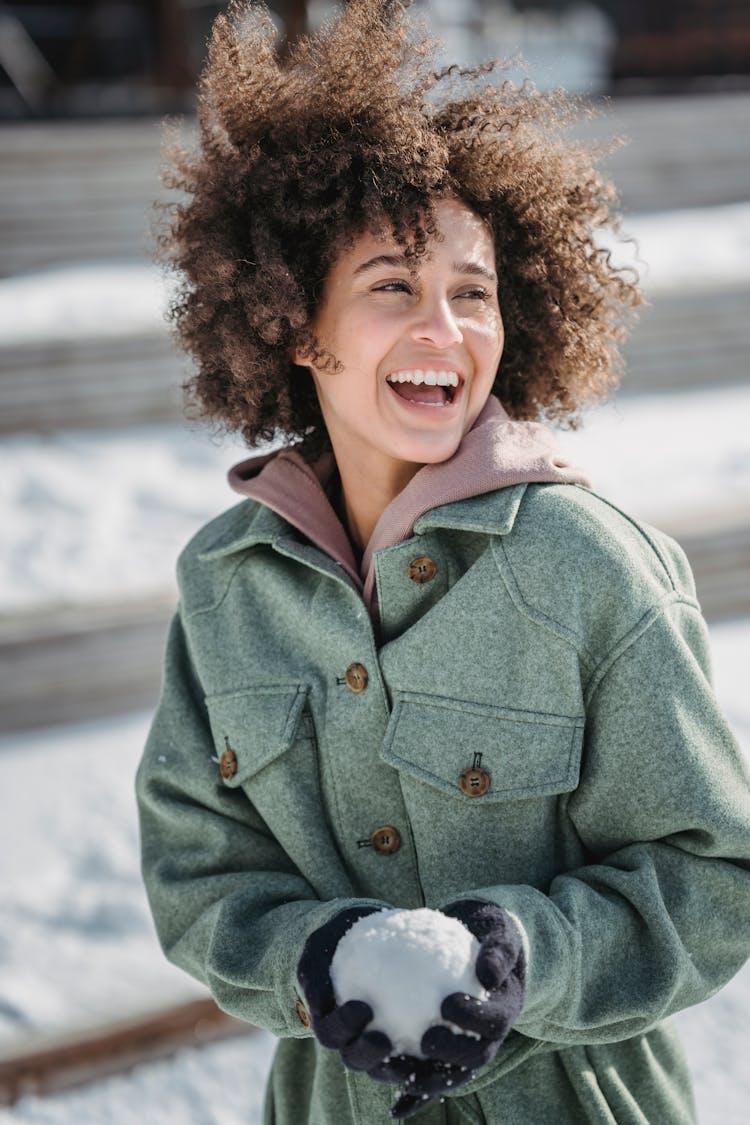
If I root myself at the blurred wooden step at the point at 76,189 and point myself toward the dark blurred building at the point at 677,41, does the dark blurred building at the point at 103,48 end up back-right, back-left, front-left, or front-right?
front-left

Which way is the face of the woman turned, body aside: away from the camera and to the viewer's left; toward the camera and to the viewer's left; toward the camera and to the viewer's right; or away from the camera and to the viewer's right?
toward the camera and to the viewer's right

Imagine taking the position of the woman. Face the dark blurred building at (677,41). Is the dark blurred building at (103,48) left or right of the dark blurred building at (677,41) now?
left

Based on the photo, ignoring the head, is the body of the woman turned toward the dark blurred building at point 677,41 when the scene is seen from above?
no

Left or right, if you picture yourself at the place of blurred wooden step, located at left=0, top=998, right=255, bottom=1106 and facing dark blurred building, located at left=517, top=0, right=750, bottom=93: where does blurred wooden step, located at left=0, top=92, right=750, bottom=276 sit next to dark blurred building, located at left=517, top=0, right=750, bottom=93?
left

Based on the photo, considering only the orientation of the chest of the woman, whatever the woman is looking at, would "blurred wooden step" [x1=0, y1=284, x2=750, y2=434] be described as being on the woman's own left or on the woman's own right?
on the woman's own right

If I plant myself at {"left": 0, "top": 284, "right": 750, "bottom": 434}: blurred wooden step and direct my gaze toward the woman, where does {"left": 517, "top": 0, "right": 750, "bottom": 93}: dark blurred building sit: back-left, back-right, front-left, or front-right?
back-left

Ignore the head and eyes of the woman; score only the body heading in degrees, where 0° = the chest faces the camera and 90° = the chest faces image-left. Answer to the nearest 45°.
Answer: approximately 45°

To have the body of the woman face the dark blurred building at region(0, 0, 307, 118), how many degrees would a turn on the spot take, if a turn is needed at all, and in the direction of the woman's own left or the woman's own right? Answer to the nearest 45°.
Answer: approximately 135° to the woman's own right

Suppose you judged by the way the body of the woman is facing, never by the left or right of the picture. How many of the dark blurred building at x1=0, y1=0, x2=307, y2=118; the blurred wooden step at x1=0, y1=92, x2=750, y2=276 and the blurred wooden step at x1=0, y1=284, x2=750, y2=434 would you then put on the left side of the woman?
0

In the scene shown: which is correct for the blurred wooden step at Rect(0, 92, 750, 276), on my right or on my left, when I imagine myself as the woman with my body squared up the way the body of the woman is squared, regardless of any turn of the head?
on my right
